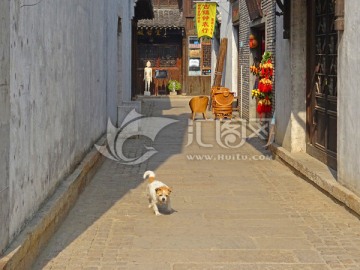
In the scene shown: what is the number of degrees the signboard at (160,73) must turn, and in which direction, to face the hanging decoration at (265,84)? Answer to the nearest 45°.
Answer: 0° — it already faces it

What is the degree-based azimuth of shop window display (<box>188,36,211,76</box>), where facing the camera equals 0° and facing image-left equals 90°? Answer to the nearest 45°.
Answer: approximately 0°

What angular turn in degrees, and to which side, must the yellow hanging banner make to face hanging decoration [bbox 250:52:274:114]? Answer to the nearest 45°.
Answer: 0° — it already faces it

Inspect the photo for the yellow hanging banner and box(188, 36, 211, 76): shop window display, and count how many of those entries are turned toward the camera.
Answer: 2

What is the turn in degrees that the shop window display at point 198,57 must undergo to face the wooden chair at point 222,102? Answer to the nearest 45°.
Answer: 0° — it already faces it
